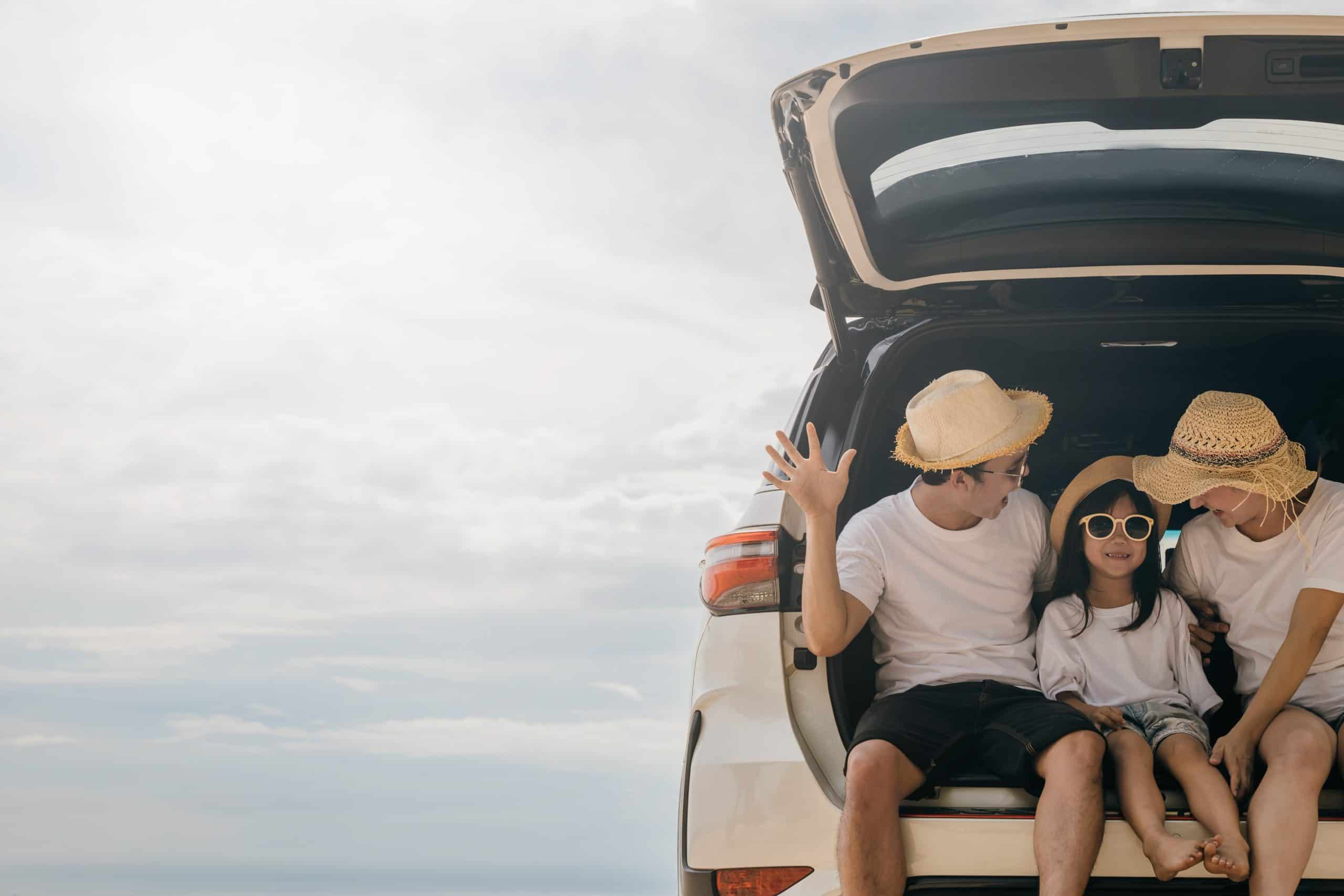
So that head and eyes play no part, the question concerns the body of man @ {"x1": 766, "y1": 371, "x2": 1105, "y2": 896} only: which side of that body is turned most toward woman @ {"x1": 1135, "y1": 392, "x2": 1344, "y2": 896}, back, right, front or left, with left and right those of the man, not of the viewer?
left

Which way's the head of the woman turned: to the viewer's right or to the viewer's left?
to the viewer's left

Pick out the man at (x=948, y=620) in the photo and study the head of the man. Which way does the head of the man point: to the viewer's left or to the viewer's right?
to the viewer's right

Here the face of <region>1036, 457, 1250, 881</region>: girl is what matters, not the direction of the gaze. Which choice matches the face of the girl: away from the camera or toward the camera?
toward the camera

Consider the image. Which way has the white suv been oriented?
away from the camera

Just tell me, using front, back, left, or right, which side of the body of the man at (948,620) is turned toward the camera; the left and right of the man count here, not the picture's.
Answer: front
